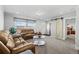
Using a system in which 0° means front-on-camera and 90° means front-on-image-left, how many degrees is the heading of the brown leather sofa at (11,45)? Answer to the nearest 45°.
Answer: approximately 270°
